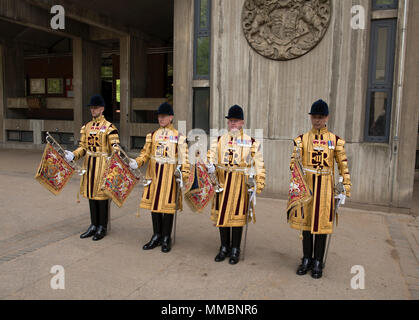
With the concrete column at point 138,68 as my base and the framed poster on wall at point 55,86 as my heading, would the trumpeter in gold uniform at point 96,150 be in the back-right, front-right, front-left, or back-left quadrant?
back-left

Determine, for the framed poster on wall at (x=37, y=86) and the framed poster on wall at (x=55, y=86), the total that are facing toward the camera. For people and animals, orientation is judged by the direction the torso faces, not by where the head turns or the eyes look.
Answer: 2

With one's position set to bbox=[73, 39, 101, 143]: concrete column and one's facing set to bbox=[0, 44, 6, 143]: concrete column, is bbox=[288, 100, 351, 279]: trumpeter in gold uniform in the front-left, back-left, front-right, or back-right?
back-left

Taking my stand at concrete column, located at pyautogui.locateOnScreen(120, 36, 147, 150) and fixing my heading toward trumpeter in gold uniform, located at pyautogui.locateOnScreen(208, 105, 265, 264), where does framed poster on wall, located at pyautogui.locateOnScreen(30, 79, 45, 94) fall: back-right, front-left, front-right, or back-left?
back-right

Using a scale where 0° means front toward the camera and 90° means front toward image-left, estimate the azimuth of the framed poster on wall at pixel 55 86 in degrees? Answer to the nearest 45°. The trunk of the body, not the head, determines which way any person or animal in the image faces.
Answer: approximately 0°

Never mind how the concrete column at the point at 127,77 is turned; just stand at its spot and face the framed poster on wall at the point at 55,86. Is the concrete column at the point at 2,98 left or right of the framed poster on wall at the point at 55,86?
left

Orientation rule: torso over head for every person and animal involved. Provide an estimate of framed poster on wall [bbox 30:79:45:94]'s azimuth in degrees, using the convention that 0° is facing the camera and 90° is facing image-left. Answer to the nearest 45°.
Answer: approximately 0°

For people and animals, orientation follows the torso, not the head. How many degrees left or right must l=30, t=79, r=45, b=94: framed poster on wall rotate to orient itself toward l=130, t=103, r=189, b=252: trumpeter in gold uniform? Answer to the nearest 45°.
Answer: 0° — it already faces them

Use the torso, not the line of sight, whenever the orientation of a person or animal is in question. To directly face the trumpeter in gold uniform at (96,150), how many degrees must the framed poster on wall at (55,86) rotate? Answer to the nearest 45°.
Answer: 0° — it already faces them
